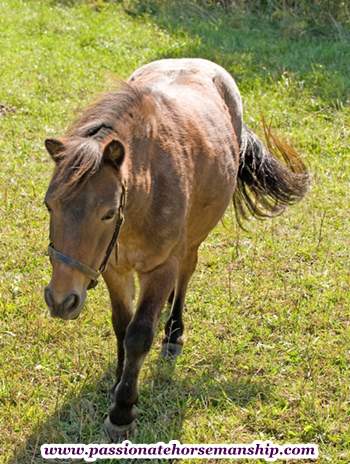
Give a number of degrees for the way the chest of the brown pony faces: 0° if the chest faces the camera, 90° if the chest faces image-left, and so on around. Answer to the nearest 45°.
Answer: approximately 45°
